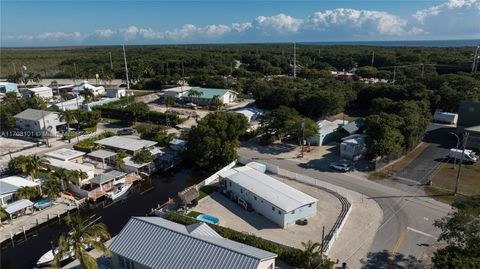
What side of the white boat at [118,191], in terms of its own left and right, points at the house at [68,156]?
left

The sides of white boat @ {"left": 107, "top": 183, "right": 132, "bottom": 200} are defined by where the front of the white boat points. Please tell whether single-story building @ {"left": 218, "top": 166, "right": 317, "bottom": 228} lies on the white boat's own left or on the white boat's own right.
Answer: on the white boat's own right

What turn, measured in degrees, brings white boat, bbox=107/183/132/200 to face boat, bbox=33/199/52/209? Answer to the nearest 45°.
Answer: approximately 135° to its left

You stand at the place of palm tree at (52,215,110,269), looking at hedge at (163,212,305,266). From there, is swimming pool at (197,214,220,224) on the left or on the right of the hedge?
left

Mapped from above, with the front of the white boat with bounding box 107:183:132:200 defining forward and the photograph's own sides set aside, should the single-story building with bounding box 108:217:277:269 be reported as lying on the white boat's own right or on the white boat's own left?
on the white boat's own right

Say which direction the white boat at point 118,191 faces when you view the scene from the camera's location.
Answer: facing away from the viewer and to the right of the viewer

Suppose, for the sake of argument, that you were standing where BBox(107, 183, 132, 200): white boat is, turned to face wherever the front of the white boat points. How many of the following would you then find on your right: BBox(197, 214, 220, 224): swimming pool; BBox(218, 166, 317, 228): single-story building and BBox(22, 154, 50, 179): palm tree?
2

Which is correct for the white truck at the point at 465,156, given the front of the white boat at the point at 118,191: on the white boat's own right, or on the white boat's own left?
on the white boat's own right

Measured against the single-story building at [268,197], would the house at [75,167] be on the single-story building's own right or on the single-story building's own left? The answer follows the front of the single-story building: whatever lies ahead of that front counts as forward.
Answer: on the single-story building's own right

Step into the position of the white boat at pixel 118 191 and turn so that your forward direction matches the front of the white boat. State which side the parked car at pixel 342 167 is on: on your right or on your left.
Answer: on your right

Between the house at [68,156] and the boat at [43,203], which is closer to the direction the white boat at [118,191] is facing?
the house

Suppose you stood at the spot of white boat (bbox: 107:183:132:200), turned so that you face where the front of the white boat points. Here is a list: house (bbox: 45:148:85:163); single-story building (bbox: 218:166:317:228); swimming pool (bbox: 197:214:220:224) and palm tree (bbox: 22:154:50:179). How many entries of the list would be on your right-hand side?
2
